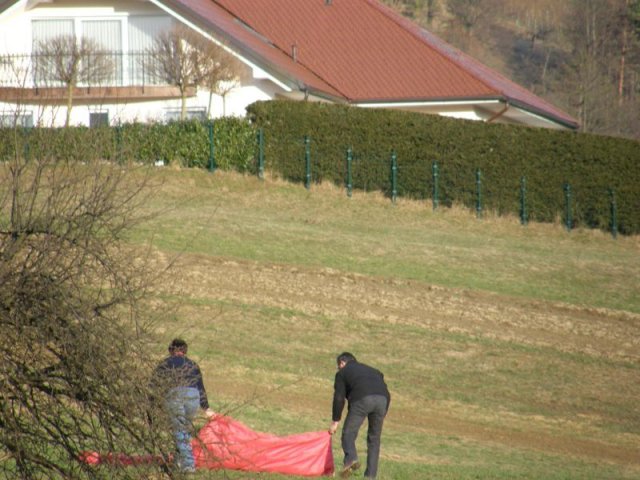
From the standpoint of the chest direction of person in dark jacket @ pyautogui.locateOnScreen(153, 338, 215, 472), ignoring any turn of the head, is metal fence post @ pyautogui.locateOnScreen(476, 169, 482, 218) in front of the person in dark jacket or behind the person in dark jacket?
in front

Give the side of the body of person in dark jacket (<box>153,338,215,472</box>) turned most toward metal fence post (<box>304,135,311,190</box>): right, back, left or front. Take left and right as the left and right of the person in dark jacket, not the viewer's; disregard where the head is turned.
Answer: front

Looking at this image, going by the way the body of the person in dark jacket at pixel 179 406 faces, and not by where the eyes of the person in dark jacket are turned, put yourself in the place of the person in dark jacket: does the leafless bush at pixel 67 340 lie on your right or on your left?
on your left

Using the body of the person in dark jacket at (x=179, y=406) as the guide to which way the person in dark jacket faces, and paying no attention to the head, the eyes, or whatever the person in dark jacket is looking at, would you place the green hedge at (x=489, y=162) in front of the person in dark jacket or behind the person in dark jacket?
in front

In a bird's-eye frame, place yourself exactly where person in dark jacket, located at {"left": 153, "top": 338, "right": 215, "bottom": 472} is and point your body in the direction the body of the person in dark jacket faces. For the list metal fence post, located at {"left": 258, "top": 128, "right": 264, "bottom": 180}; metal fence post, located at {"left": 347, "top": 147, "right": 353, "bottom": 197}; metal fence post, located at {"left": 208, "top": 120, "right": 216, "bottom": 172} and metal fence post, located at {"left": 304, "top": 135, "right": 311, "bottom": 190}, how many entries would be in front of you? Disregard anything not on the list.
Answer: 4

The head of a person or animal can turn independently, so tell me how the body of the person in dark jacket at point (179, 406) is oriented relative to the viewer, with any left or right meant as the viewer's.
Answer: facing away from the viewer

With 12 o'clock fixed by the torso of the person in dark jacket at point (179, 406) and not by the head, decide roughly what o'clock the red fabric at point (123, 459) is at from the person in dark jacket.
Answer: The red fabric is roughly at 8 o'clock from the person in dark jacket.
